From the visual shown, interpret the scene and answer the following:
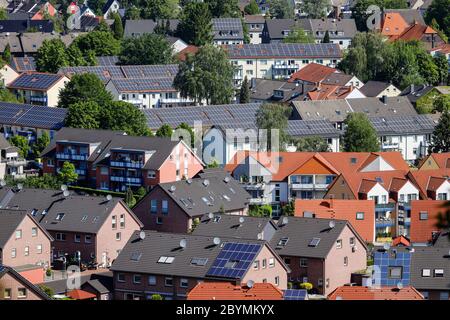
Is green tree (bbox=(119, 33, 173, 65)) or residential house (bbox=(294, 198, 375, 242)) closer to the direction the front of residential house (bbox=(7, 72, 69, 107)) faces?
the residential house

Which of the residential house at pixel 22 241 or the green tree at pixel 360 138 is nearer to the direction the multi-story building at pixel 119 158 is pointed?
the residential house

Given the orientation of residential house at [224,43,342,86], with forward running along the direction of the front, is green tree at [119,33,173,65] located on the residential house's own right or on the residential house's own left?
on the residential house's own right

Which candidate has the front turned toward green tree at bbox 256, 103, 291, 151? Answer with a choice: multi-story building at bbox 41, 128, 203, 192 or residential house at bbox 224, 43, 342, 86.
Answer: the residential house

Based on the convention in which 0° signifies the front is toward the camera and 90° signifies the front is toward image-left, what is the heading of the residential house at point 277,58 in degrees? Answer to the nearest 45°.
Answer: approximately 0°

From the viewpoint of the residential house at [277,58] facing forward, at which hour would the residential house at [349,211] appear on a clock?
the residential house at [349,211] is roughly at 12 o'clock from the residential house at [277,58].

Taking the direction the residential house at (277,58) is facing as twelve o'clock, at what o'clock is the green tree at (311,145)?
The green tree is roughly at 12 o'clock from the residential house.

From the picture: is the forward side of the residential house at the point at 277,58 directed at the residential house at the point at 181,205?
yes

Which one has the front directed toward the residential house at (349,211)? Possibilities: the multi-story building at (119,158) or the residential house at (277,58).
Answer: the residential house at (277,58)
